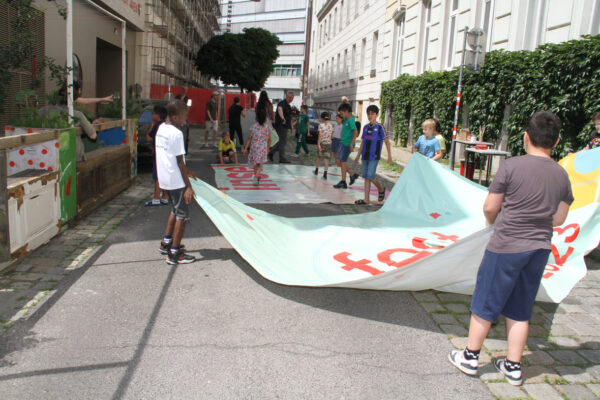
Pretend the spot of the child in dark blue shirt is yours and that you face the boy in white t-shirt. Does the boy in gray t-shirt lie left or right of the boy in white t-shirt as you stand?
left

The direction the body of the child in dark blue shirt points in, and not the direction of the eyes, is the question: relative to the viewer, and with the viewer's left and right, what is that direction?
facing the viewer and to the left of the viewer

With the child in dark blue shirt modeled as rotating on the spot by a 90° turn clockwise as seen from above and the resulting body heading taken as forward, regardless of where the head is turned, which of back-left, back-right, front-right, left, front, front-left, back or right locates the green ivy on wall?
right

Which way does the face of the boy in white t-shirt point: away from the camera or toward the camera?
away from the camera

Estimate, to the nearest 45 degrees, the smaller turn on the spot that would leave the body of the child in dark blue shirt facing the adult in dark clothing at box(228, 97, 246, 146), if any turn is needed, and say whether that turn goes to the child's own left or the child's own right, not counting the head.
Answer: approximately 90° to the child's own right

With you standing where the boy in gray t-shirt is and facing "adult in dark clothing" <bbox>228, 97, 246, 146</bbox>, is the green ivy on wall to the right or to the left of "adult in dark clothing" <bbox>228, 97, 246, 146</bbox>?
right

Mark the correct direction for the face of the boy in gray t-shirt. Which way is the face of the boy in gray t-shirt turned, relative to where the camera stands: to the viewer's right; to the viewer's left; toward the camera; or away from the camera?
away from the camera

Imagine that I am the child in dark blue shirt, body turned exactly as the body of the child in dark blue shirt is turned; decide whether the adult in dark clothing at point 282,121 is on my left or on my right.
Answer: on my right

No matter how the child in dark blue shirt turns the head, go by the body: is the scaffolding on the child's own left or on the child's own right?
on the child's own right
